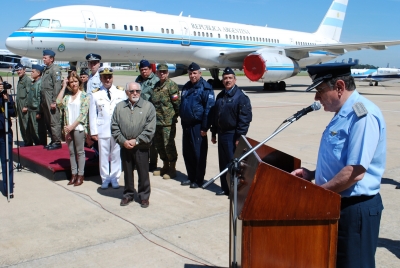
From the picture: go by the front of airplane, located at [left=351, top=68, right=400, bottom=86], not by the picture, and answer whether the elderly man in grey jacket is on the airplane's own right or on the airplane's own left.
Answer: on the airplane's own left

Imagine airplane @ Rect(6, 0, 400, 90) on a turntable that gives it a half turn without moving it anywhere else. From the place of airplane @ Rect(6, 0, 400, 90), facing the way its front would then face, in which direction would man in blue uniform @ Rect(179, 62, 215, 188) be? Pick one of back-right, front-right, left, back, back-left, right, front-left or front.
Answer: back-right

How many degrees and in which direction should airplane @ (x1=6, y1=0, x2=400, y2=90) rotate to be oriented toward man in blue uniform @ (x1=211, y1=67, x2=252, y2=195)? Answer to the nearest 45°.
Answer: approximately 45° to its left

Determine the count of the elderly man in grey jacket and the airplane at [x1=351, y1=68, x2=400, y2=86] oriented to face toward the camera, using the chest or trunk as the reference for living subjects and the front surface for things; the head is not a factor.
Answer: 1

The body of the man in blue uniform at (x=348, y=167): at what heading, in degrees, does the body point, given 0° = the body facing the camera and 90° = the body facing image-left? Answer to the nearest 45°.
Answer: approximately 90°

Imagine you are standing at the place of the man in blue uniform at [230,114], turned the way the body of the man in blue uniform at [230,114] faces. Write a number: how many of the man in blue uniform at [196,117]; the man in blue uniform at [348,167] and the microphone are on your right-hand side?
1

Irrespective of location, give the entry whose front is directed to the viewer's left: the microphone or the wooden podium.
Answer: the wooden podium

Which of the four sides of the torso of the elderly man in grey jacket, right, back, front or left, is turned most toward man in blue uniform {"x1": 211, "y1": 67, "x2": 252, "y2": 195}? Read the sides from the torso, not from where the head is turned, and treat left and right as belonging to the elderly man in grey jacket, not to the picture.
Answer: left

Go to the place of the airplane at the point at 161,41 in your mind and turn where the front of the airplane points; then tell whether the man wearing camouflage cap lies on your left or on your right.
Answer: on your left

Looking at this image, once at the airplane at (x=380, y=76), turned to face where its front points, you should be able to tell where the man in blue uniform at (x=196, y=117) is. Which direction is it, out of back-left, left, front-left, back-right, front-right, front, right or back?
left

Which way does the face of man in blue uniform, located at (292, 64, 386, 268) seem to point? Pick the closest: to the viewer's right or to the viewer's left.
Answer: to the viewer's left

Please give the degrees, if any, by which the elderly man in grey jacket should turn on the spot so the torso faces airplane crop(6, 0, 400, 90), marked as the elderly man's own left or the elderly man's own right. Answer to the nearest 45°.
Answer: approximately 180°

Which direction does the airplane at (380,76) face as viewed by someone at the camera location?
facing to the left of the viewer

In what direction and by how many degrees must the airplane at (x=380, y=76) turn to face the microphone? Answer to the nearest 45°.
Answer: approximately 90° to its left

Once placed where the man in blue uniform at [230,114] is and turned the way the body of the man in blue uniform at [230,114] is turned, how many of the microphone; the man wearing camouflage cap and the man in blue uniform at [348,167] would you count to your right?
1

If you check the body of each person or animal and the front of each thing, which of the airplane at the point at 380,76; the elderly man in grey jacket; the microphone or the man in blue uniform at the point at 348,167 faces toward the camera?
the elderly man in grey jacket

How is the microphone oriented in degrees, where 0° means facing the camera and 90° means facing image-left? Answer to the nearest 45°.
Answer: approximately 270°
